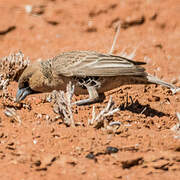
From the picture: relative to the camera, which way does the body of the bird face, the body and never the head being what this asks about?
to the viewer's left

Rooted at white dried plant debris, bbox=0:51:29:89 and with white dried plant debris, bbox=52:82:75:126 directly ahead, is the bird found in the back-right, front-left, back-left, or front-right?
front-left

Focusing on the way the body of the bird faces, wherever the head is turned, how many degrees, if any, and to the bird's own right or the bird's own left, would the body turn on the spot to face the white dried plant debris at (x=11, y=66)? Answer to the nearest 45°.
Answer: approximately 45° to the bird's own right

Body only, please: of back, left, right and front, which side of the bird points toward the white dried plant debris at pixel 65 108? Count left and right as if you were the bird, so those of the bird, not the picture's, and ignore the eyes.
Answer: left

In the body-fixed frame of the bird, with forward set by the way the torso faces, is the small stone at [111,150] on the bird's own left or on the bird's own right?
on the bird's own left
